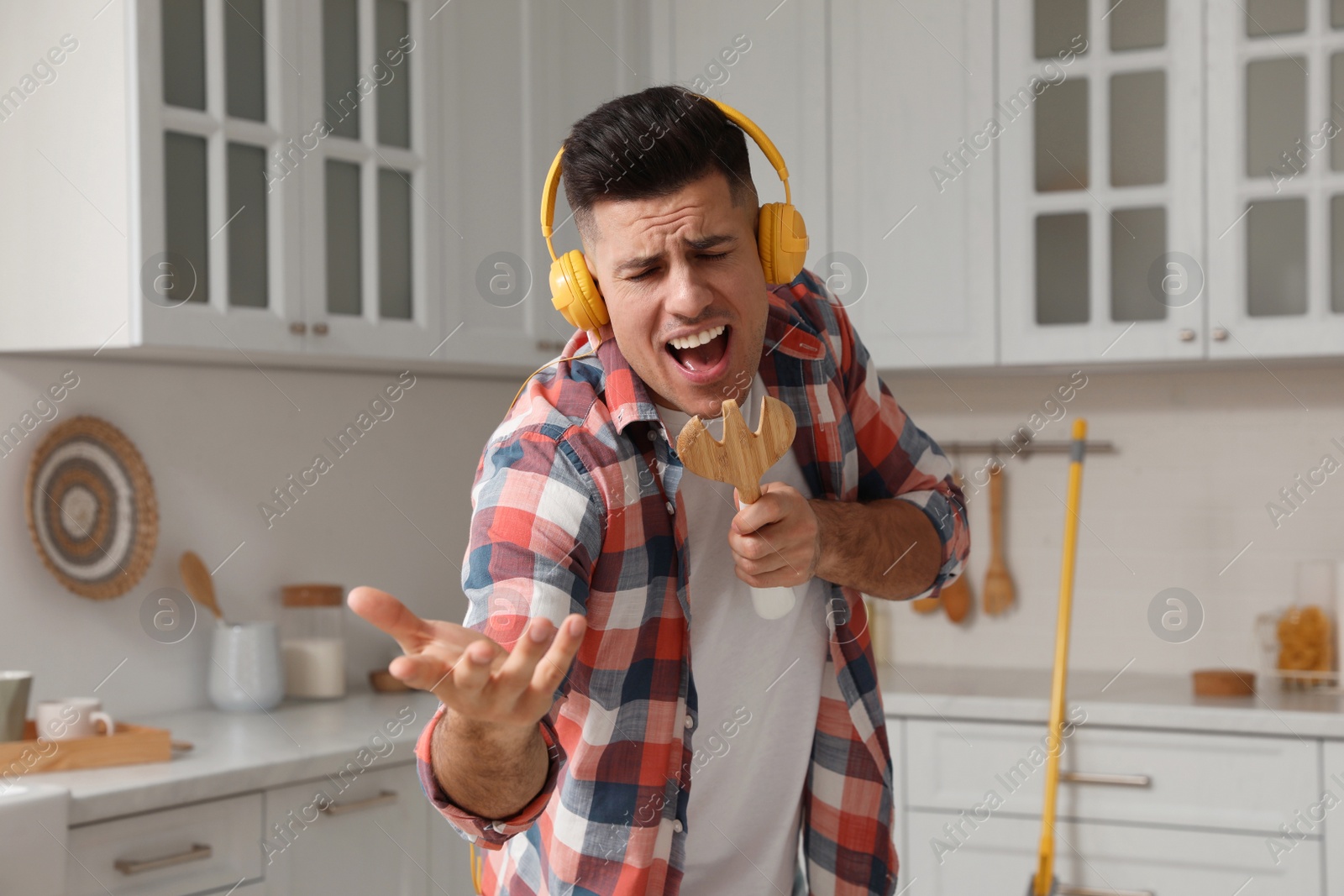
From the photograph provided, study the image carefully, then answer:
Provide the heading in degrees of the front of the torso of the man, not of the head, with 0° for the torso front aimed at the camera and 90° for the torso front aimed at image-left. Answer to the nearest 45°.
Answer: approximately 0°

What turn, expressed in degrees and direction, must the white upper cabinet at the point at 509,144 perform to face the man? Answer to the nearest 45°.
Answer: approximately 45° to its right

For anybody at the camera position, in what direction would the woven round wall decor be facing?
facing the viewer and to the right of the viewer

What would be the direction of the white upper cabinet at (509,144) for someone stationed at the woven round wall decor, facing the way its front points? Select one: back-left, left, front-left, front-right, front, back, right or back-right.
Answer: front-left

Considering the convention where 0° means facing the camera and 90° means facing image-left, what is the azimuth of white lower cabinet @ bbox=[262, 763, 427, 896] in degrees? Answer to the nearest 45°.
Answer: approximately 315°

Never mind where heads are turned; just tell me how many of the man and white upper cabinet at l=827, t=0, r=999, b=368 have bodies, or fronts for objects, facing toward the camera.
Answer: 2

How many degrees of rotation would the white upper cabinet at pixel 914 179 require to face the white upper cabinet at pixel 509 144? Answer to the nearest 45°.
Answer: approximately 90° to its right
